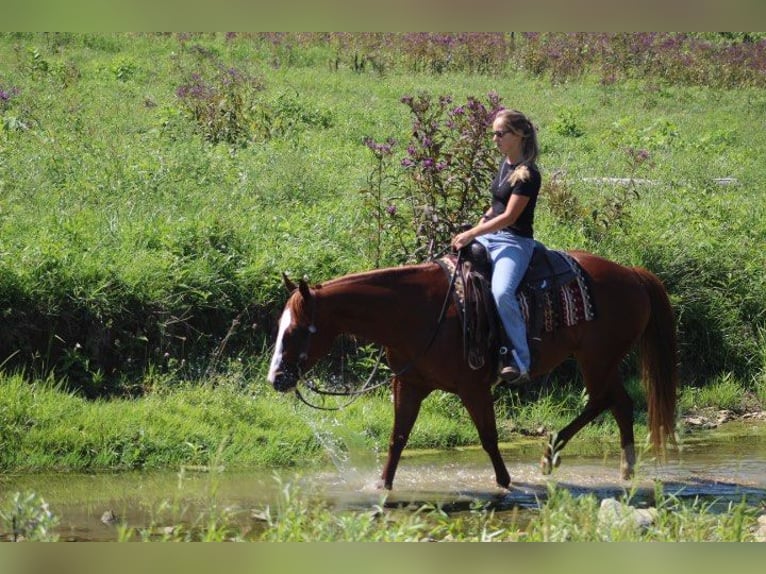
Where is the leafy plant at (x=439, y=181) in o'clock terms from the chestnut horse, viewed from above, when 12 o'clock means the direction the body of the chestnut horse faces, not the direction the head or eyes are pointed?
The leafy plant is roughly at 3 o'clock from the chestnut horse.

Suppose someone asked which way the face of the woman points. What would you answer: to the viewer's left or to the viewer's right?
to the viewer's left

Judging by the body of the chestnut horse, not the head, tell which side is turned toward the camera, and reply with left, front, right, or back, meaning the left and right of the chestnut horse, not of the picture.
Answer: left
